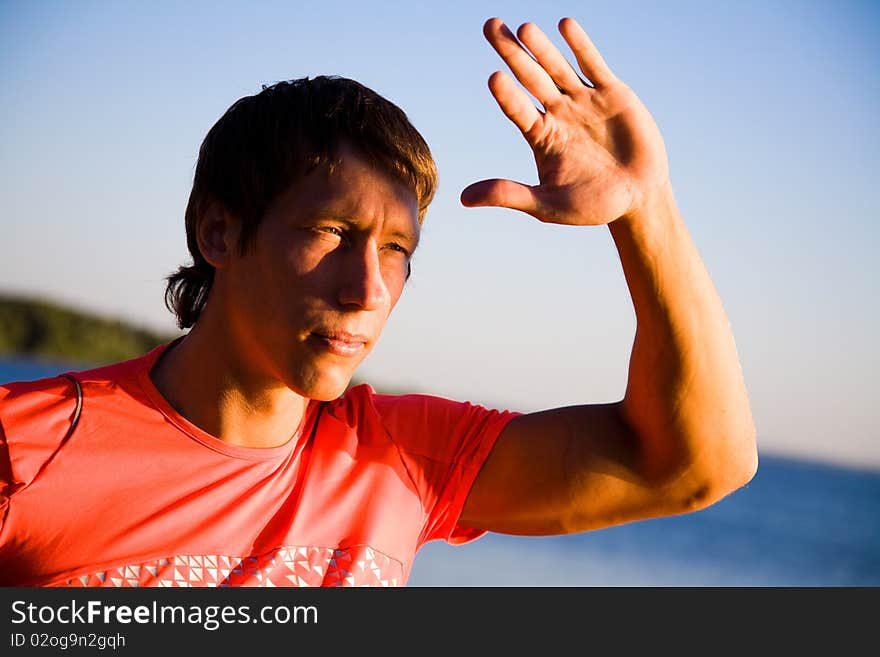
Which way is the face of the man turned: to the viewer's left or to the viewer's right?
to the viewer's right

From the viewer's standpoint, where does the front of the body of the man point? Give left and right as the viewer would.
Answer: facing the viewer and to the right of the viewer
